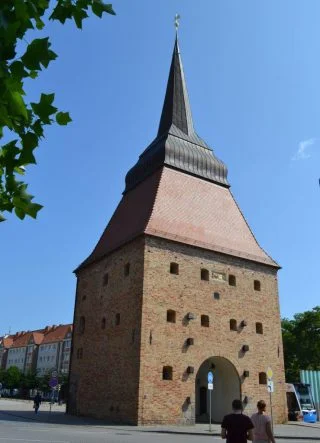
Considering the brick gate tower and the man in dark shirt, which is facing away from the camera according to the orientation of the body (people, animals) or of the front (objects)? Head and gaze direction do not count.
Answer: the man in dark shirt

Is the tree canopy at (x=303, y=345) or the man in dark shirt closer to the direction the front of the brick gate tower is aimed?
the man in dark shirt

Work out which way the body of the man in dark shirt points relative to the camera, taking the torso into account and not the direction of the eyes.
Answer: away from the camera

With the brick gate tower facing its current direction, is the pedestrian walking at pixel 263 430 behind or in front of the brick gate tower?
in front

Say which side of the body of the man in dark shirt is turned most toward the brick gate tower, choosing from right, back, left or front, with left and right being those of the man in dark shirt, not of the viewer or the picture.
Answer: front

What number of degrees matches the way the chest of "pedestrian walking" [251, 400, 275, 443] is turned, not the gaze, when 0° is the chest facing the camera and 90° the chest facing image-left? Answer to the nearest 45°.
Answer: approximately 180°

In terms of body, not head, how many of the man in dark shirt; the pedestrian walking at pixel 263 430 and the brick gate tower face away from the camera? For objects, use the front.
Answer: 2

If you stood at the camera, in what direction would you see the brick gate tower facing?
facing the viewer and to the right of the viewer

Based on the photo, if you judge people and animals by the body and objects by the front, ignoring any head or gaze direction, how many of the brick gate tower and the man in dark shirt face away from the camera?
1

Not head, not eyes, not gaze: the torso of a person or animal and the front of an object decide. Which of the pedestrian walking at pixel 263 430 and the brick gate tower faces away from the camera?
the pedestrian walking

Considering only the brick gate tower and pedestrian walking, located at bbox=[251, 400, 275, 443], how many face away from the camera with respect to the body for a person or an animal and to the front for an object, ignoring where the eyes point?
1

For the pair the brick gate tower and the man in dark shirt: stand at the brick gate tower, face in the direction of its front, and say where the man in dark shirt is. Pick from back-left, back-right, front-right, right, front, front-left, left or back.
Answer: front-right

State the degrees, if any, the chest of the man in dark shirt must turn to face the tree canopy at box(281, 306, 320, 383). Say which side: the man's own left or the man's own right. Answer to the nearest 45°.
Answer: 0° — they already face it
